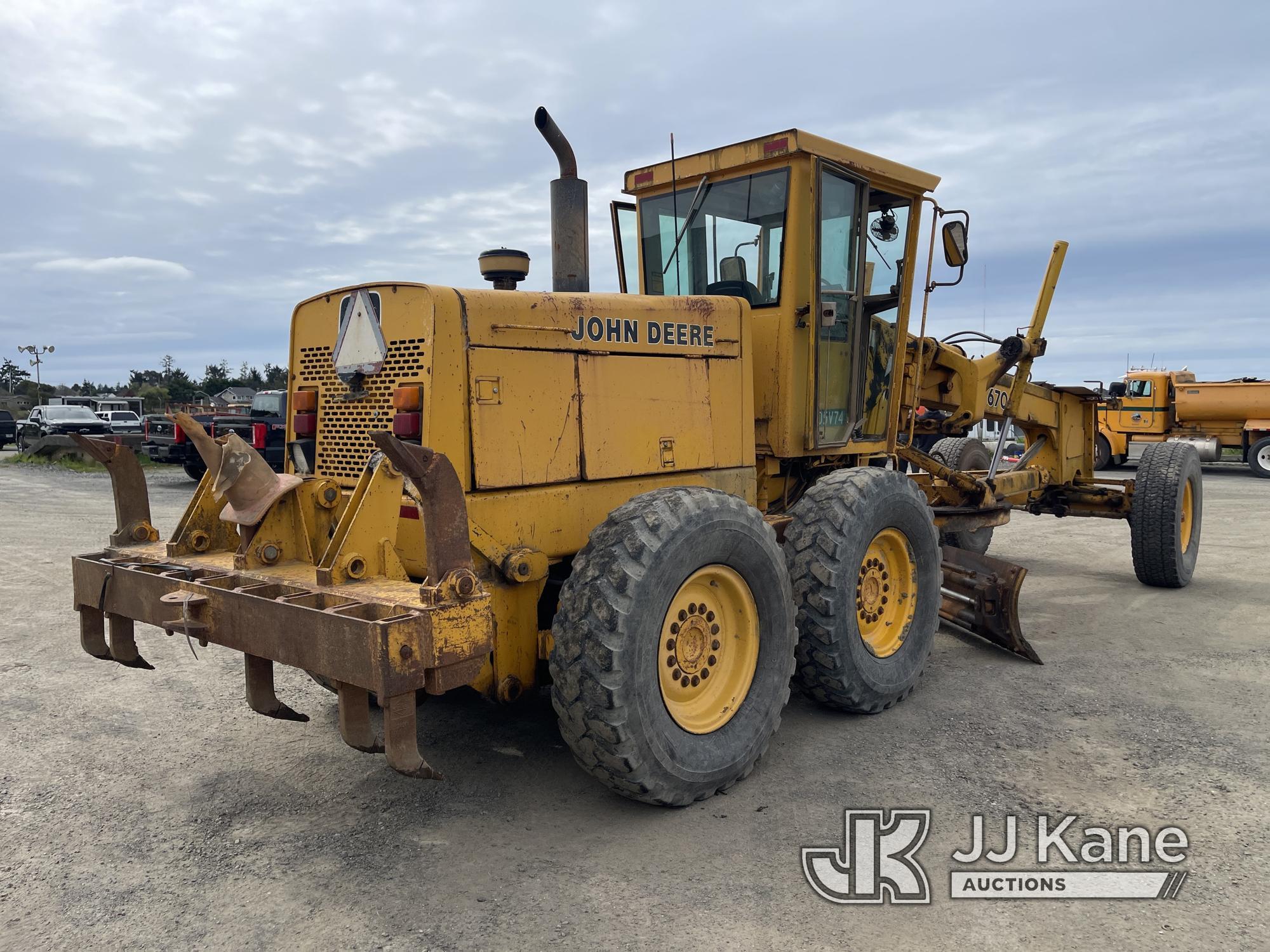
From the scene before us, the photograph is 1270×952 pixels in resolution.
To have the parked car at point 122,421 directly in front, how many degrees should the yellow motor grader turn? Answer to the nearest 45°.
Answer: approximately 90° to its left

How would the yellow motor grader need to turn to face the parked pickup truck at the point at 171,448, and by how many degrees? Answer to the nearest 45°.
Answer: approximately 90° to its left

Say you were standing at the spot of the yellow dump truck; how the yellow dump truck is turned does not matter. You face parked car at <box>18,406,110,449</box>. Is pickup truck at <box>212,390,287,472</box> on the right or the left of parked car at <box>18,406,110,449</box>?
left

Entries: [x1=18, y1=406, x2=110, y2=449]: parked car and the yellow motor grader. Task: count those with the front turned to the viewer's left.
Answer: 0

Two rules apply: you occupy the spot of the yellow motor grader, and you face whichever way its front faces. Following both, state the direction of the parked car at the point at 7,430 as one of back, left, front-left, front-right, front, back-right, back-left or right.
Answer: left

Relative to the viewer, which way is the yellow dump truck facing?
to the viewer's left

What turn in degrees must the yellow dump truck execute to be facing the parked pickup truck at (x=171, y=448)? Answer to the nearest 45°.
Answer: approximately 45° to its left

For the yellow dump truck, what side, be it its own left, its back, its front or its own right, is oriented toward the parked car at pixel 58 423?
front

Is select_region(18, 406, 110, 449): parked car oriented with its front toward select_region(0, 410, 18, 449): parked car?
no

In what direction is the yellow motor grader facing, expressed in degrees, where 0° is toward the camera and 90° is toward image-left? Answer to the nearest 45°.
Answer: approximately 225°

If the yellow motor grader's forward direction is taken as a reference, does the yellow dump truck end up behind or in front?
in front

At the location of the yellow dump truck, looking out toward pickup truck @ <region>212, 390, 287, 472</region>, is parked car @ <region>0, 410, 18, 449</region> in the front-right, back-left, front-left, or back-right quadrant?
front-right

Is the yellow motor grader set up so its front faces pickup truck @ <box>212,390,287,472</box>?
no
